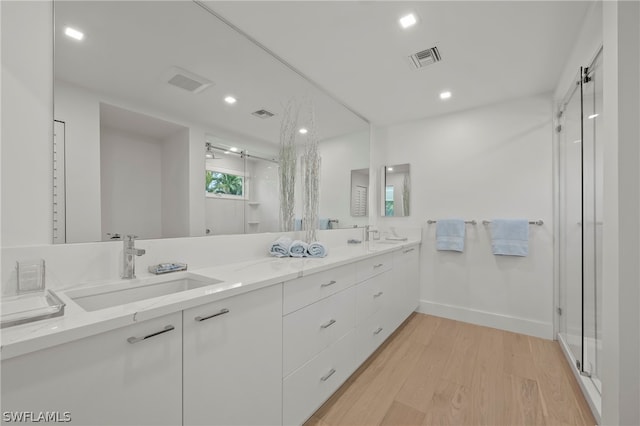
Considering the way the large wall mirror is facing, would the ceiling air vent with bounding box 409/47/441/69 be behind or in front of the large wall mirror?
in front

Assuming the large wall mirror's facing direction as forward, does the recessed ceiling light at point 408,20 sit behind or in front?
in front

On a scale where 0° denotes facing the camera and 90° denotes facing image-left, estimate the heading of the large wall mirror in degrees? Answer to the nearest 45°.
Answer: approximately 315°
